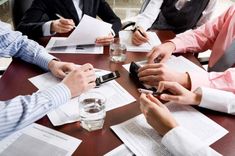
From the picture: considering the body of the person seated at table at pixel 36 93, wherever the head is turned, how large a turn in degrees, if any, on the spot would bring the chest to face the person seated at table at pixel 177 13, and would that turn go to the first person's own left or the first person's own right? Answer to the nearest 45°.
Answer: approximately 45° to the first person's own left

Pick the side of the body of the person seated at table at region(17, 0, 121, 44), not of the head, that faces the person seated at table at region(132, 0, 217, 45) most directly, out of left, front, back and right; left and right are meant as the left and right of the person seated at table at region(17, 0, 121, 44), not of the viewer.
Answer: left

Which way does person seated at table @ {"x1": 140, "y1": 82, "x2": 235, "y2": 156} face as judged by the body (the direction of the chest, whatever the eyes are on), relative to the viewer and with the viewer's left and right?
facing to the left of the viewer

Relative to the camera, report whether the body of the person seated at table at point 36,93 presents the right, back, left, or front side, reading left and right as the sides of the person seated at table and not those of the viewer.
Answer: right

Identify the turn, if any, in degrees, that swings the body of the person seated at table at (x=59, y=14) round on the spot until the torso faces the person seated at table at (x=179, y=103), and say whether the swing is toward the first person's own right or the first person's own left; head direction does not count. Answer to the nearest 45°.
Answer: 0° — they already face them

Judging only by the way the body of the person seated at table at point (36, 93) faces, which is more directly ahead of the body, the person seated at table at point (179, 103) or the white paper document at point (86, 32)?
the person seated at table

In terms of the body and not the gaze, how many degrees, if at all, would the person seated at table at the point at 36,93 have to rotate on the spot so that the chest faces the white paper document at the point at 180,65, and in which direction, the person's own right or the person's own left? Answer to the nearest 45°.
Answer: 0° — they already face it

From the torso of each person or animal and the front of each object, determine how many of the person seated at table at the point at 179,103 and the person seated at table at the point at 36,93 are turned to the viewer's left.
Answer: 1
